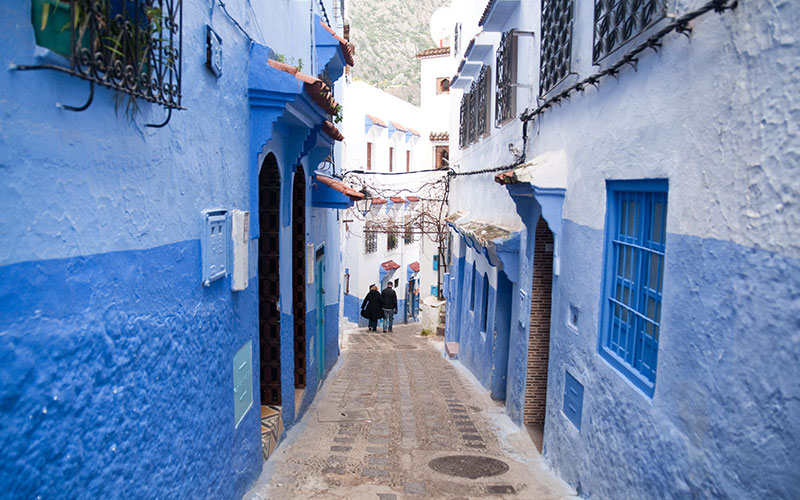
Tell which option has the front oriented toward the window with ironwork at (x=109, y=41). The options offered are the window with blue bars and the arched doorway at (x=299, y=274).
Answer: the window with blue bars

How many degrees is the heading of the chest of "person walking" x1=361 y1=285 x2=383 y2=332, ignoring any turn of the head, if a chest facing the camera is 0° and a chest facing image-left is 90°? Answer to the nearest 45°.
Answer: approximately 180°

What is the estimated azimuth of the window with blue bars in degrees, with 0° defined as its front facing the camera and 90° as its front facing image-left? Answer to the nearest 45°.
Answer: approximately 45°

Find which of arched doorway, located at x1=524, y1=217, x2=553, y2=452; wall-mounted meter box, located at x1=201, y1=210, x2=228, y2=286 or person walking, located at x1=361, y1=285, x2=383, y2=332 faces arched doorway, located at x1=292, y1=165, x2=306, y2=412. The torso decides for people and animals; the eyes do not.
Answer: arched doorway, located at x1=524, y1=217, x2=553, y2=452

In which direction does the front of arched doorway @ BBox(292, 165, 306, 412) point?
to the viewer's right

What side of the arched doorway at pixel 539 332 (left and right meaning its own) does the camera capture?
left

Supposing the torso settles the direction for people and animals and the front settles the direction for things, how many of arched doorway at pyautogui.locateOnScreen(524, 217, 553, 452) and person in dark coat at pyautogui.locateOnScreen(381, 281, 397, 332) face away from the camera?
1

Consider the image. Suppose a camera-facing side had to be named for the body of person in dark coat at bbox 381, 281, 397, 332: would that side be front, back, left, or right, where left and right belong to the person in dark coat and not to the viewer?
back

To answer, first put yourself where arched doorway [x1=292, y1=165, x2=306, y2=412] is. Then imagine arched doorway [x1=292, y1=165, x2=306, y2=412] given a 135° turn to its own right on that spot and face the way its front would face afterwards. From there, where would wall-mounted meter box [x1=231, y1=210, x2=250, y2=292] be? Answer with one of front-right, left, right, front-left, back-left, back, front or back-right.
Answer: front-left

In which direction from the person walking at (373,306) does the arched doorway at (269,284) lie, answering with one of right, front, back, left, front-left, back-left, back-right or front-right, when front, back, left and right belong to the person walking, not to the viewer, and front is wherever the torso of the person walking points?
back

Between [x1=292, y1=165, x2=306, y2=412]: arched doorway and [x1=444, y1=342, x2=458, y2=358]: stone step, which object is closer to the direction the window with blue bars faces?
the arched doorway
